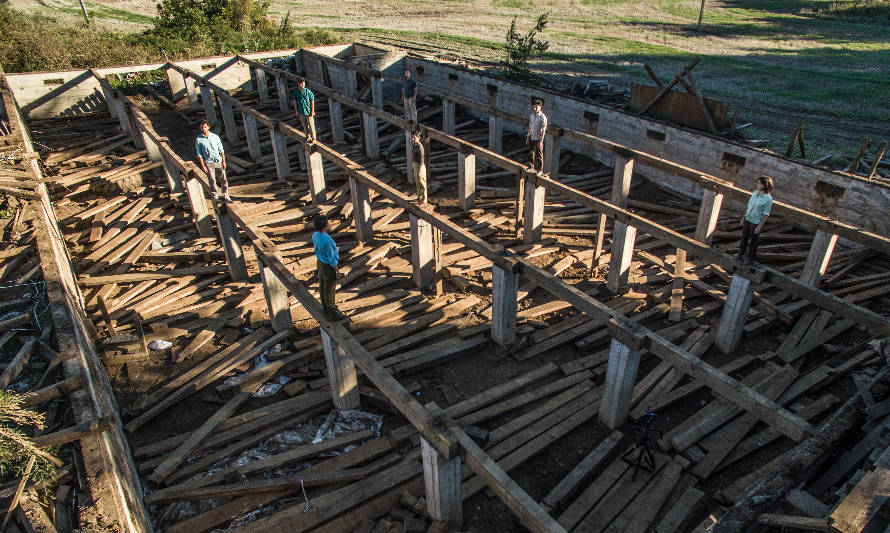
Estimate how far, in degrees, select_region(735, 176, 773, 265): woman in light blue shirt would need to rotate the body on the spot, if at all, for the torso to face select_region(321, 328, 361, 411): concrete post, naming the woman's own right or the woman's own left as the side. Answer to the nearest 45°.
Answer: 0° — they already face it

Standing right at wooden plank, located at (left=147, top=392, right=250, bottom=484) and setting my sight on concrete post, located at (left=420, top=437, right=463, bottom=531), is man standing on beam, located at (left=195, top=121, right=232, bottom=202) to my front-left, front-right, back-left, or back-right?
back-left

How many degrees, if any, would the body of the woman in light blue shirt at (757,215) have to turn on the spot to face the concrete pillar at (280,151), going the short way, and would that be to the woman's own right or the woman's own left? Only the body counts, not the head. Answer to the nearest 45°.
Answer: approximately 45° to the woman's own right

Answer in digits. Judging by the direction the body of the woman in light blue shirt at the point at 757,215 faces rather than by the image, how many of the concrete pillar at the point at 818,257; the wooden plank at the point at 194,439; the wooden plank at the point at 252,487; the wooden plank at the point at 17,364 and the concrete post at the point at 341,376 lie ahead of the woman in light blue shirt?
4

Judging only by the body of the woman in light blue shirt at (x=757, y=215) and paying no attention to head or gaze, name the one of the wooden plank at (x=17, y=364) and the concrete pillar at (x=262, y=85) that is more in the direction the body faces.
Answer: the wooden plank

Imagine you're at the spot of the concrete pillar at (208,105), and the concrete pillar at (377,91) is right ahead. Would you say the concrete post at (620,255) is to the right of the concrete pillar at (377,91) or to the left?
right

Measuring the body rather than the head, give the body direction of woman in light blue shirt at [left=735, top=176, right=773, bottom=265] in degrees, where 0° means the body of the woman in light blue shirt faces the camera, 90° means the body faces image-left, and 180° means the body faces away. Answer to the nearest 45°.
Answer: approximately 45°

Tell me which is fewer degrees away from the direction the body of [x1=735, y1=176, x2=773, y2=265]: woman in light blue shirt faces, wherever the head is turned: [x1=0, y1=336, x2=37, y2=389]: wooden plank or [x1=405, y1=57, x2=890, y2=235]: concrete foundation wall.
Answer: the wooden plank

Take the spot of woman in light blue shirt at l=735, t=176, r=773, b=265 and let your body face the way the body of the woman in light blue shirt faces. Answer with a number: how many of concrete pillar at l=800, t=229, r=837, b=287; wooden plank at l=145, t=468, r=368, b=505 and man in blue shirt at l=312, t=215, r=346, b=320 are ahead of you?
2

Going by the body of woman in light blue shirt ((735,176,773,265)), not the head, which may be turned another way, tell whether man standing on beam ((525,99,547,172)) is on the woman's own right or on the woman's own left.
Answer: on the woman's own right

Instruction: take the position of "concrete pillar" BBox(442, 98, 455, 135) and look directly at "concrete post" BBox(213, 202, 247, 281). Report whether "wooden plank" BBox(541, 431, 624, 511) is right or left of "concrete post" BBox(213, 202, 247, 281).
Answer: left

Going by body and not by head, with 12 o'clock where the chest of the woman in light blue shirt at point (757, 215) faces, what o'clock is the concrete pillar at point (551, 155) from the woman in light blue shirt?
The concrete pillar is roughly at 3 o'clock from the woman in light blue shirt.

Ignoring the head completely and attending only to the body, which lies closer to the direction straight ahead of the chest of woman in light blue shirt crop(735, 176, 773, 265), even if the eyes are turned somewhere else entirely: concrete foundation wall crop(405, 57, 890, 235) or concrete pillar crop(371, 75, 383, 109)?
the concrete pillar

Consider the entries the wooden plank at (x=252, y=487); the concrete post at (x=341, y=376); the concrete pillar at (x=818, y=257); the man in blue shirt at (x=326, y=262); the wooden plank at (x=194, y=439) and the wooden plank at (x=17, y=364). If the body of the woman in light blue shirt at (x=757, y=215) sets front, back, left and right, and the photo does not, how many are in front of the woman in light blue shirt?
5
